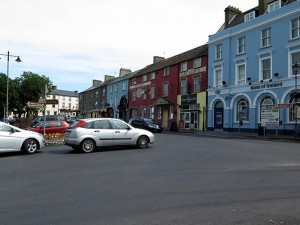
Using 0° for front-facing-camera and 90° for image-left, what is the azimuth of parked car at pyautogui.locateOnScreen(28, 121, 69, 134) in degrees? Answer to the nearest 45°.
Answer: approximately 90°

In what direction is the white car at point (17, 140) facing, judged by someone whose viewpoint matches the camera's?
facing to the right of the viewer

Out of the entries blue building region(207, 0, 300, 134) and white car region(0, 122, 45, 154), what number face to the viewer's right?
1

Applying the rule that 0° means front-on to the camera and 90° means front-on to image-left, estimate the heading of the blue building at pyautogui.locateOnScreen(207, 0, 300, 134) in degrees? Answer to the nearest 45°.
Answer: approximately 45°

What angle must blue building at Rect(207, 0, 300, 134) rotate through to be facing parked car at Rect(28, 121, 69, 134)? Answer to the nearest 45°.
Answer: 0° — it already faces it

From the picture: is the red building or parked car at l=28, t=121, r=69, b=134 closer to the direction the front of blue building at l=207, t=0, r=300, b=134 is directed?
the parked car

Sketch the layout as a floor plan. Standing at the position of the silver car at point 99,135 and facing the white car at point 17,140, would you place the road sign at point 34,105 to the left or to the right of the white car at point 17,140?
right
